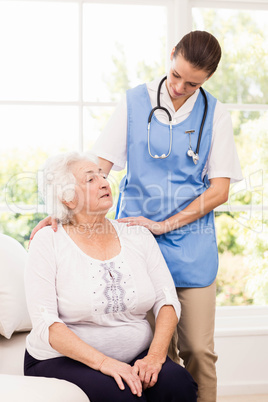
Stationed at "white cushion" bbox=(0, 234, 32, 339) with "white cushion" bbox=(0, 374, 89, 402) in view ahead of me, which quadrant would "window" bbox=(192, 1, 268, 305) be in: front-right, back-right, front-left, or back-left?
back-left

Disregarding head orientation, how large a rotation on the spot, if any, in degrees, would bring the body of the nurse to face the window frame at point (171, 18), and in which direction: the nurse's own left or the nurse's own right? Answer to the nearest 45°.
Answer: approximately 180°

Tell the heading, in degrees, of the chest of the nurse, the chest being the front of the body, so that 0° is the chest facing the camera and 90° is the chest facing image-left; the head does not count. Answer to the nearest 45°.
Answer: approximately 0°

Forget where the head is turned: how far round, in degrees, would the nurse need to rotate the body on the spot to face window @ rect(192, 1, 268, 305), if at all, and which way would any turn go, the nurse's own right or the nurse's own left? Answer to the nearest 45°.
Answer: approximately 180°

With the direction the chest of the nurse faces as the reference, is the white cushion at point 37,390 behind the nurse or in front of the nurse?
in front
